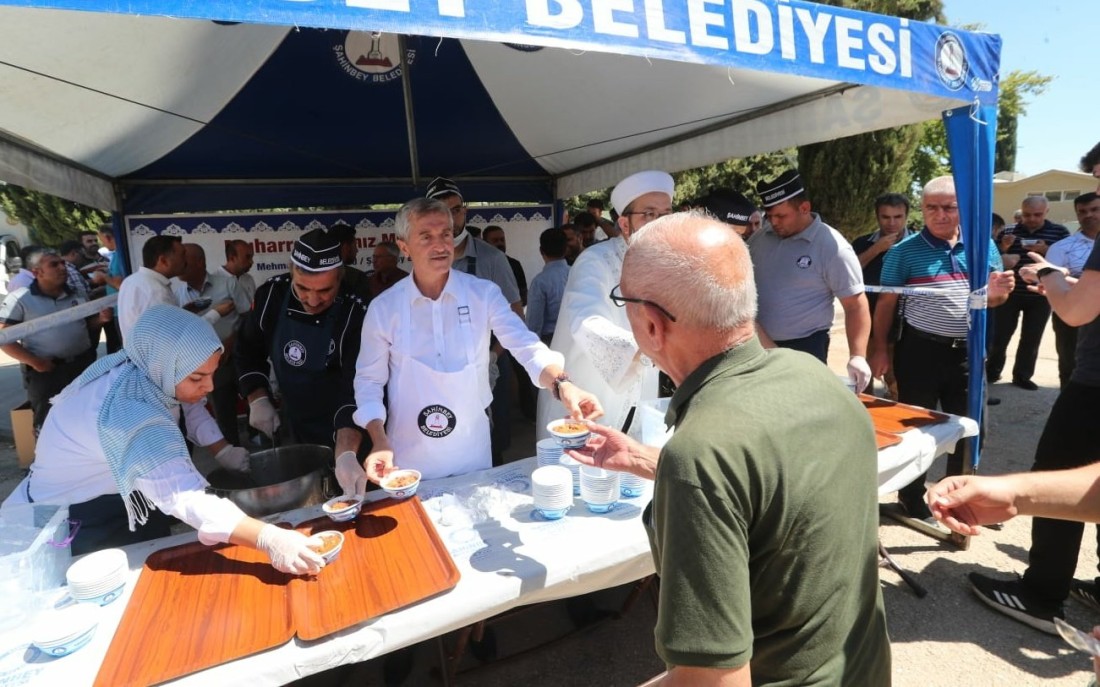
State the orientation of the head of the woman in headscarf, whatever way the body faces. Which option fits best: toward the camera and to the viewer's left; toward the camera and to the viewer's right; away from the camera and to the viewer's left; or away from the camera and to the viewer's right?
toward the camera and to the viewer's right

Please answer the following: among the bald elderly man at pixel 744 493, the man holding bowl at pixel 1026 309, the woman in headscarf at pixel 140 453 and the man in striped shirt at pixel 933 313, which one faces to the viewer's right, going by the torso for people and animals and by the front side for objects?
the woman in headscarf

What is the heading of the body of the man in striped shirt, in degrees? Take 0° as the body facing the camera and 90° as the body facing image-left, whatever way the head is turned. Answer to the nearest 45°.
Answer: approximately 0°

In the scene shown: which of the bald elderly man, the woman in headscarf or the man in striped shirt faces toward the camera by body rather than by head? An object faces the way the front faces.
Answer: the man in striped shirt

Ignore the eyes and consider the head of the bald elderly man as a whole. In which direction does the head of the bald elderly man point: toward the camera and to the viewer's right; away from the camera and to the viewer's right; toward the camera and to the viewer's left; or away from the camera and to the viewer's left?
away from the camera and to the viewer's left

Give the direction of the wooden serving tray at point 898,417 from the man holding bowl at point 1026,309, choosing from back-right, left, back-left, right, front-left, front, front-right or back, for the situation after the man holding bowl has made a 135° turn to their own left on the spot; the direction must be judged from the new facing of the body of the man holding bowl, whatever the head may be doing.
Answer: back-right

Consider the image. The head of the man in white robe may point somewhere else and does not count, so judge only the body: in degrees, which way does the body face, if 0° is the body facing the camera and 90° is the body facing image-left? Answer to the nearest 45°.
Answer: approximately 315°

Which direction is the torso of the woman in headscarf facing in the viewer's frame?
to the viewer's right

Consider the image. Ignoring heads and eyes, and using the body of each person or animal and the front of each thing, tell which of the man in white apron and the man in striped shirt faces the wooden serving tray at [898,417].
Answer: the man in striped shirt

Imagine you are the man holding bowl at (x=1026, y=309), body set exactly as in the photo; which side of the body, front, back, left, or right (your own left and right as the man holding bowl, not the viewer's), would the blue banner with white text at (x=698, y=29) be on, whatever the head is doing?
front

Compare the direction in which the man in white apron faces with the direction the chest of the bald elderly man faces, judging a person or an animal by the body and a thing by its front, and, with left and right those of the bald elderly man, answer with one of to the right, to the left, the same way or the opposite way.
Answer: the opposite way

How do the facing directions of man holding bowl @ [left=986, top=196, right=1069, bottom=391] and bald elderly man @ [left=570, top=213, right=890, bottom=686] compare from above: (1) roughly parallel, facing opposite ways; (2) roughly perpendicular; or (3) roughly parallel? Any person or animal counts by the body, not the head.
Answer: roughly perpendicular

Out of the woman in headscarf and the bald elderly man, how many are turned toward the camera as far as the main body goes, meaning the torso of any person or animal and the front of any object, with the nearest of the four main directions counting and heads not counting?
0

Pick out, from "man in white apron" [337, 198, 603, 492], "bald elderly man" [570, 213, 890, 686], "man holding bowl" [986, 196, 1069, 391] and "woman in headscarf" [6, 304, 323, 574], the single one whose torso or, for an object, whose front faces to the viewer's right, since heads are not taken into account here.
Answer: the woman in headscarf

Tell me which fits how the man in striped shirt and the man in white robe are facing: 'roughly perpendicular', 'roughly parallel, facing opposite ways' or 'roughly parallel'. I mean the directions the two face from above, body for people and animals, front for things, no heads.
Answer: roughly perpendicular
